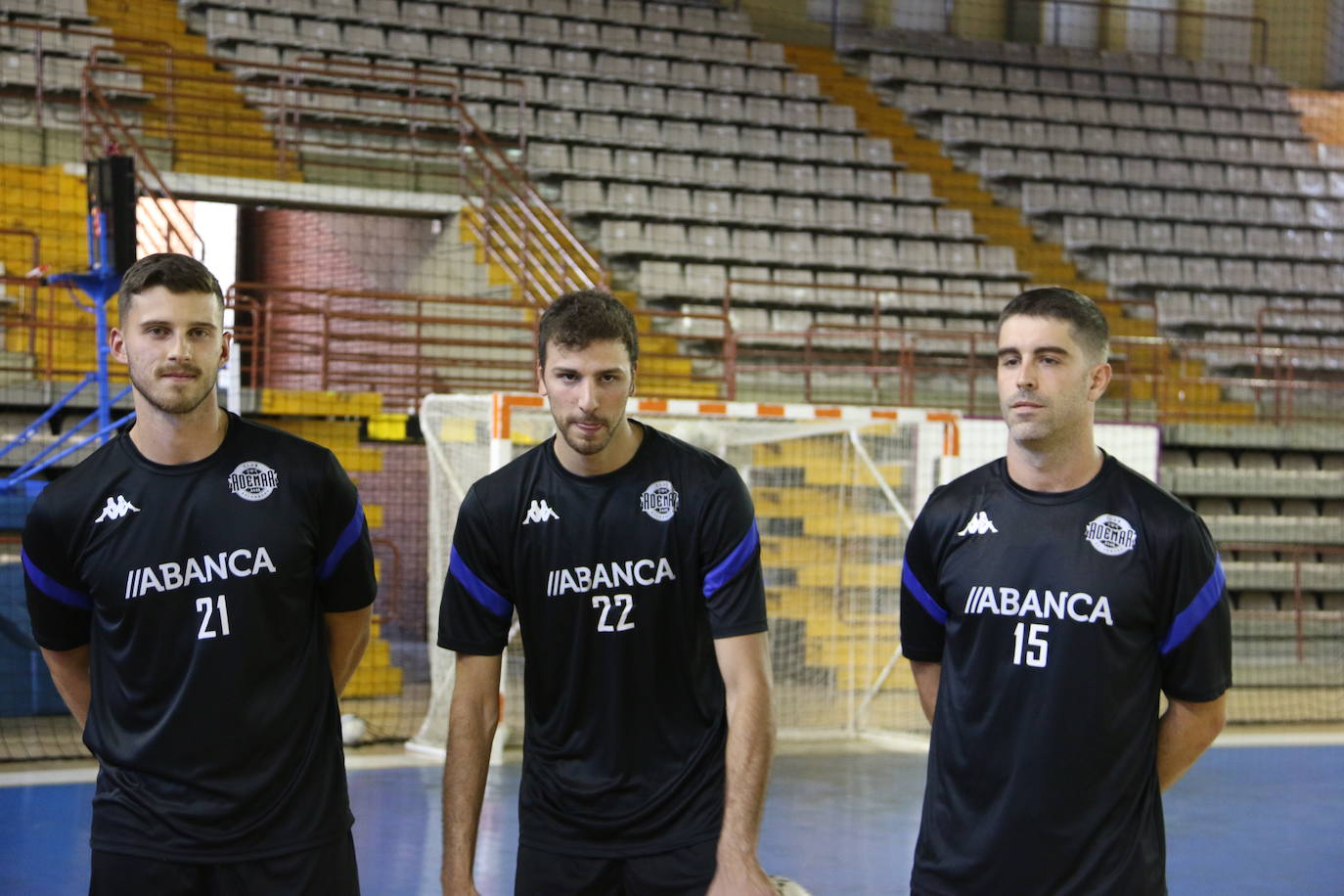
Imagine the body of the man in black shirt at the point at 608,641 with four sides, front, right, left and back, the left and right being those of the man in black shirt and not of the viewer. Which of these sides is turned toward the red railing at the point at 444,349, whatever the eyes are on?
back

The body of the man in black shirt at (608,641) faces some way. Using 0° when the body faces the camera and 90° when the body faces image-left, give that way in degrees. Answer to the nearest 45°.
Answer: approximately 0°

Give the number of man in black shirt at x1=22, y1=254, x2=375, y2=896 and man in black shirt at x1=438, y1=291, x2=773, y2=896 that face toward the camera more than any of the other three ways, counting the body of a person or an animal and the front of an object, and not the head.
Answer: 2

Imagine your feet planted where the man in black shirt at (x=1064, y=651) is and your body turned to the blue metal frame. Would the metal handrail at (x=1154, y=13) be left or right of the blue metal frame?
right

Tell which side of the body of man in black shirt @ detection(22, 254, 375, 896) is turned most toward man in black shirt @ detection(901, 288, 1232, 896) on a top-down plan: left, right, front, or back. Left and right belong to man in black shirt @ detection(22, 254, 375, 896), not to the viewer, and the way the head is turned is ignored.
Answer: left

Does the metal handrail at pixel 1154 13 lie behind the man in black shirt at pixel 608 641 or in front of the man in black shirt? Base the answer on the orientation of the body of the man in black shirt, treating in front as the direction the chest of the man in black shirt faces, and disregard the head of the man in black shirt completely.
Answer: behind

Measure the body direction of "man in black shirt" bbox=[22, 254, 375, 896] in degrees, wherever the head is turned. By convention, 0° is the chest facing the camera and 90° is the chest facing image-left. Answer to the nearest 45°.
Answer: approximately 0°

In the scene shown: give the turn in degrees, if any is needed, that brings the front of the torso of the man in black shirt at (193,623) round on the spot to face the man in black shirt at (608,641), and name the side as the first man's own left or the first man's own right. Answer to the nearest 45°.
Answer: approximately 90° to the first man's own left

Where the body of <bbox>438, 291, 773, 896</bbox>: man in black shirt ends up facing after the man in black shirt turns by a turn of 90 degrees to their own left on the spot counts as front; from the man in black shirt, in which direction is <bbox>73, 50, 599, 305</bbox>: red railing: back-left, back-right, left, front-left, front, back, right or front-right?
left

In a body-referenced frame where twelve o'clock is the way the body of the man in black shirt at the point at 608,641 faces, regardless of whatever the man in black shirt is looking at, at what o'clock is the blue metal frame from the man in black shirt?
The blue metal frame is roughly at 5 o'clock from the man in black shirt.

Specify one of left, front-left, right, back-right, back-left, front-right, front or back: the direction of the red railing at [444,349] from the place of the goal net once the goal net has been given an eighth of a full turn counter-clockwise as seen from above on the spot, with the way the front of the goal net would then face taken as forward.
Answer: back-left

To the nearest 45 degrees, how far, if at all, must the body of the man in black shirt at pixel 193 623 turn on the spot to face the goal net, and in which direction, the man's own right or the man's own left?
approximately 135° to the man's own left
